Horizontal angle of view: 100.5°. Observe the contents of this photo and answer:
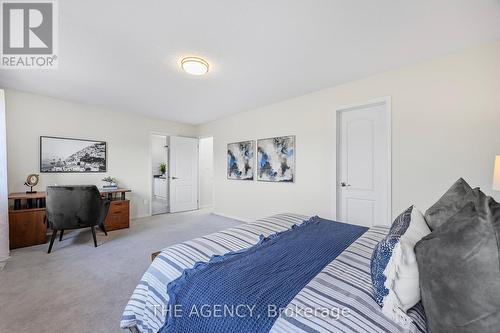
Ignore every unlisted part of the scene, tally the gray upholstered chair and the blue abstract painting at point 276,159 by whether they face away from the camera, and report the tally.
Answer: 1

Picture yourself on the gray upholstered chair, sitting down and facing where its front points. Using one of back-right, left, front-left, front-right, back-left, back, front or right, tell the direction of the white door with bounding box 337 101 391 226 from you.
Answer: back-right

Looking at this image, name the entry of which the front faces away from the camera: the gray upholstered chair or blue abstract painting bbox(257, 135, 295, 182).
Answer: the gray upholstered chair

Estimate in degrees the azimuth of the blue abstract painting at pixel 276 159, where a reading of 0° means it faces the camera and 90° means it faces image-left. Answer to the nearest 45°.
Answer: approximately 45°

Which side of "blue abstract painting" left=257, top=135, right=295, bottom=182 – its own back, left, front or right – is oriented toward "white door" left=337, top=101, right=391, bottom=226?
left

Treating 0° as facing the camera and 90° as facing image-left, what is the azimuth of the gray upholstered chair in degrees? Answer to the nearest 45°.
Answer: approximately 180°

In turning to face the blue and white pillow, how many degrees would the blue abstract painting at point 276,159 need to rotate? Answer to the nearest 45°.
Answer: approximately 45° to its left

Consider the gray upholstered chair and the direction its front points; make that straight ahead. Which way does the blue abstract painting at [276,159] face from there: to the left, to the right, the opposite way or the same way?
to the left

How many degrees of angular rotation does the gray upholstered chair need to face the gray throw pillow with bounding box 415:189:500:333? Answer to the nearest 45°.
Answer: approximately 180°

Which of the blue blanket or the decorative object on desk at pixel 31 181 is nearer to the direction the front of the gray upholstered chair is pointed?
the decorative object on desk

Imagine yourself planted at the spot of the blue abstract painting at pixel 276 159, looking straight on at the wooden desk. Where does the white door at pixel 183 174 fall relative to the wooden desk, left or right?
right
